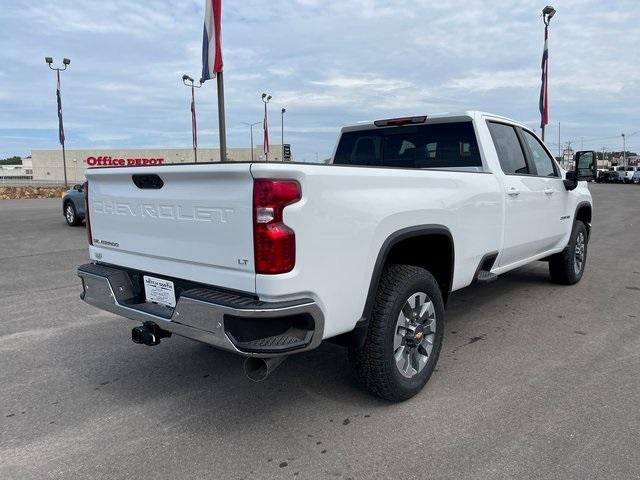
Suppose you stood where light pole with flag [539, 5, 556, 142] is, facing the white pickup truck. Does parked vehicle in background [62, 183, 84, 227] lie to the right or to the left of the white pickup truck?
right

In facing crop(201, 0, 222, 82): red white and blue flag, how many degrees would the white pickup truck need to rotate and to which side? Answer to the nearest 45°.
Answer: approximately 45° to its left

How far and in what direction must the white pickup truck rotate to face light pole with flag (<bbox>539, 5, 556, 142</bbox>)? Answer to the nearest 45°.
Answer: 0° — it already faces it

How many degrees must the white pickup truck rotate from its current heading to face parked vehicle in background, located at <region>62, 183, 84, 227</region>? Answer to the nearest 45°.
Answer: approximately 90° to its left

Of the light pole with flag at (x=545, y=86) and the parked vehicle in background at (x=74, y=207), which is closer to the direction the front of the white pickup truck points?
the light pole with flag

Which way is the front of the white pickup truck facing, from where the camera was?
facing away from the viewer and to the right of the viewer
